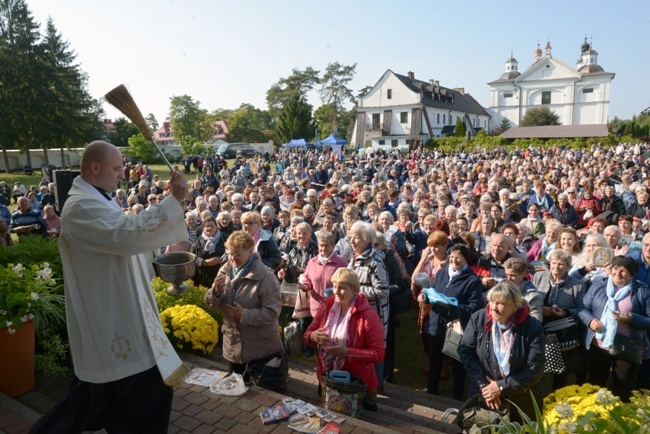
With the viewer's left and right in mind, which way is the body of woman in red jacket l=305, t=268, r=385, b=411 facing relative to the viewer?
facing the viewer and to the left of the viewer

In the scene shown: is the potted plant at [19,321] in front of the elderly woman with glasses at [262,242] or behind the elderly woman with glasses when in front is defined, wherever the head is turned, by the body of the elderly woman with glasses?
in front

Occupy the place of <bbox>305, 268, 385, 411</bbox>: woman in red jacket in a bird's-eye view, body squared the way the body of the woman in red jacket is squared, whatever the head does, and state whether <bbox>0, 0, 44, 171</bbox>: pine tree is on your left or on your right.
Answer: on your right

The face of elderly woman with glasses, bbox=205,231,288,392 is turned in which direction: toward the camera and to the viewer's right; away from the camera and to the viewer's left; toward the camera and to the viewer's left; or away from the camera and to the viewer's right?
toward the camera and to the viewer's left

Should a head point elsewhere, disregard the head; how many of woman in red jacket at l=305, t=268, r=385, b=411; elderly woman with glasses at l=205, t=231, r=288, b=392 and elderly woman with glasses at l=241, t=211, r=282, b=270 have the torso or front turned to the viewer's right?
0

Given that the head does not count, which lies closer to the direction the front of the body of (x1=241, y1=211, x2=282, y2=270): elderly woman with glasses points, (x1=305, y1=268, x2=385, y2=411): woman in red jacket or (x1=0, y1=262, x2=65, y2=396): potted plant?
the potted plant

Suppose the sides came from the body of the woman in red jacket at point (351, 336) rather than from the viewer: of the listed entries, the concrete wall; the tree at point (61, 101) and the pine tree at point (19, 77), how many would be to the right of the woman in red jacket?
3

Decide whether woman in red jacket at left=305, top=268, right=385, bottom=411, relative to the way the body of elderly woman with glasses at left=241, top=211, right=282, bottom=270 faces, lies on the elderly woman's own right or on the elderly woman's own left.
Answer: on the elderly woman's own left

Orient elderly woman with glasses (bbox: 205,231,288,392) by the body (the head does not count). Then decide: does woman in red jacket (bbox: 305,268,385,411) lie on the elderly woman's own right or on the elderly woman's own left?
on the elderly woman's own left

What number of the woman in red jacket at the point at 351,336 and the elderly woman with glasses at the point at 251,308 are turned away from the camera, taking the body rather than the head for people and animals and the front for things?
0

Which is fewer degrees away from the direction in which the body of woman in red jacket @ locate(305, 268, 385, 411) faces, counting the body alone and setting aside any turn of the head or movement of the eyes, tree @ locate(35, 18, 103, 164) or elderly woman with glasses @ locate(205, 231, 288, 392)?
the elderly woman with glasses
